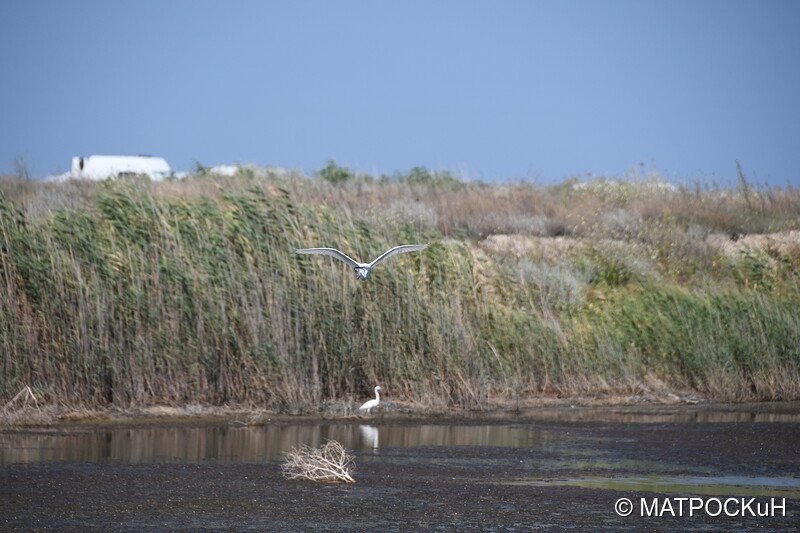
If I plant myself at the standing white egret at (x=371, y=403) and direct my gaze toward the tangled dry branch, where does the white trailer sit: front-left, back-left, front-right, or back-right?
back-right

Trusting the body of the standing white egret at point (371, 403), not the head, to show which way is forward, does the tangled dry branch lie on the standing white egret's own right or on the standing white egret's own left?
on the standing white egret's own right

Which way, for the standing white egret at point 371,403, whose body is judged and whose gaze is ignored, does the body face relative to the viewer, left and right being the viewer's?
facing to the right of the viewer

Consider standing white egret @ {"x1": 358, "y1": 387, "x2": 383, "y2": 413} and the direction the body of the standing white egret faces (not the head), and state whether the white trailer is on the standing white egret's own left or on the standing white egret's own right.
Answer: on the standing white egret's own left
